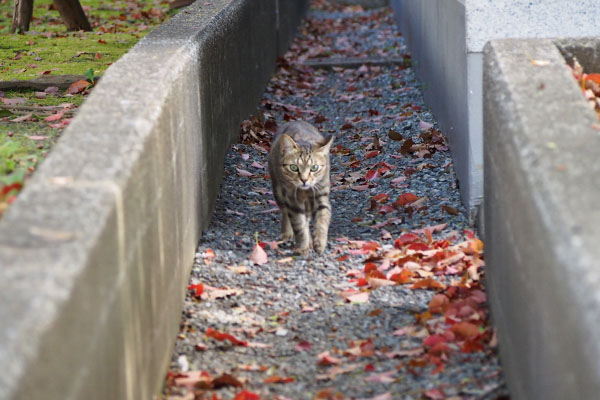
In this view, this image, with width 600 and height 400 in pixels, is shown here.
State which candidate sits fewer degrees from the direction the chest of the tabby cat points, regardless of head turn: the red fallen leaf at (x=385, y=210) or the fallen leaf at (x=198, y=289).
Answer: the fallen leaf

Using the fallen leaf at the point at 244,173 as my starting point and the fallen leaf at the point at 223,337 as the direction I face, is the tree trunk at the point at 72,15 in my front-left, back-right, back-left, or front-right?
back-right

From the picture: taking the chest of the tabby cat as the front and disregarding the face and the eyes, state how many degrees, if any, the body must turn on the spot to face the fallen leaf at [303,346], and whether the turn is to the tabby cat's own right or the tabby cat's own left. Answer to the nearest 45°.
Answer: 0° — it already faces it

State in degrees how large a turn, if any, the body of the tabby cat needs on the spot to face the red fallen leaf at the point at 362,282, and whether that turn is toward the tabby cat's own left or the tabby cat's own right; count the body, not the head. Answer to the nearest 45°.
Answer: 0° — it already faces it

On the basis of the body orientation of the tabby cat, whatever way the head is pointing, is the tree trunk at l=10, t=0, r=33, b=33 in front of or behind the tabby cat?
behind

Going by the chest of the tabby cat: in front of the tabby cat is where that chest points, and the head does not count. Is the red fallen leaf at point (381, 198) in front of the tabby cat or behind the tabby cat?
behind

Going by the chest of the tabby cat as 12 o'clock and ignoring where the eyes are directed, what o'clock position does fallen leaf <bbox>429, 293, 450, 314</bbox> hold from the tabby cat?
The fallen leaf is roughly at 11 o'clock from the tabby cat.

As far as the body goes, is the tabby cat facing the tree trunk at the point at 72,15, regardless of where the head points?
no

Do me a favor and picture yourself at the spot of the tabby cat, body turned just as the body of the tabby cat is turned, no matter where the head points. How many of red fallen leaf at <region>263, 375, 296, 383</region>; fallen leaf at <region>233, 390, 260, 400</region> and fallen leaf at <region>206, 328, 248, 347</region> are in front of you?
3

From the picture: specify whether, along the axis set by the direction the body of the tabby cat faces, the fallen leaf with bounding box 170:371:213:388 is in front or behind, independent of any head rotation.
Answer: in front

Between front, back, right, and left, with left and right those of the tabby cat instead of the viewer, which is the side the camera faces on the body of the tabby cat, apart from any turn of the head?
front

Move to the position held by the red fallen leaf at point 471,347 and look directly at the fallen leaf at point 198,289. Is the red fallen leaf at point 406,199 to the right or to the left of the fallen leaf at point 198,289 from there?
right

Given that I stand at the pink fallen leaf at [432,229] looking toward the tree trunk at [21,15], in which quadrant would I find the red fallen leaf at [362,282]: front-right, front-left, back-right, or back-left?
back-left

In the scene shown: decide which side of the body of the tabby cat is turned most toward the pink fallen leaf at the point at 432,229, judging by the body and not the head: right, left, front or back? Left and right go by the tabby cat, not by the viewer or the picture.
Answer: left

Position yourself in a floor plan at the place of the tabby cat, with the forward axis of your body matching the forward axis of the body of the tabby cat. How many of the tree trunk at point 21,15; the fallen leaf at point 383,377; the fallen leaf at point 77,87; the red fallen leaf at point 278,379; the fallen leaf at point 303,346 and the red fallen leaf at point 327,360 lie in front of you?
4

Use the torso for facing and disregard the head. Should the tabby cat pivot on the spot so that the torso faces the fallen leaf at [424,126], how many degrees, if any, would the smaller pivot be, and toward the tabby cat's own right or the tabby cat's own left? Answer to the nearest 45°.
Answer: approximately 135° to the tabby cat's own left

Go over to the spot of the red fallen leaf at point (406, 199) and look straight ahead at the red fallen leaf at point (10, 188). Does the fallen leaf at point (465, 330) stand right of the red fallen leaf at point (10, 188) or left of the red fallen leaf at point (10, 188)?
left

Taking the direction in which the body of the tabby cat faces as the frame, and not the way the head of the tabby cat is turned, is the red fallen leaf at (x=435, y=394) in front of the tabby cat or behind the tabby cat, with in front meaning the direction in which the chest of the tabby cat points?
in front

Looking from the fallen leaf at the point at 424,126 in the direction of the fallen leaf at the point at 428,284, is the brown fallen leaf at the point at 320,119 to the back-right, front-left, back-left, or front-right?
back-right

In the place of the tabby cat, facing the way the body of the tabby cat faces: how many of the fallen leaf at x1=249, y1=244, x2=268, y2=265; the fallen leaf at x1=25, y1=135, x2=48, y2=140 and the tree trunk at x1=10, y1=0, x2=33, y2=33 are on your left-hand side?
0

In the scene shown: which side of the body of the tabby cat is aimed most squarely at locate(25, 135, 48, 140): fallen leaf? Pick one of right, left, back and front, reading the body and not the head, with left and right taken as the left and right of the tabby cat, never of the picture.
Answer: right

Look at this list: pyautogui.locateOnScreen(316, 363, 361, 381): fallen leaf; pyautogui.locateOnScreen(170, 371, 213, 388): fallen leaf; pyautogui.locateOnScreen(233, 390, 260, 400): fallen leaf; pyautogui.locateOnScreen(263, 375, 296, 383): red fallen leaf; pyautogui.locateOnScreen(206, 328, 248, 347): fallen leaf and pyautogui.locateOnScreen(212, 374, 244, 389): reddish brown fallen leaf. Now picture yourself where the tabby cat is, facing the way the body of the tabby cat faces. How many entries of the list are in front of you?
6

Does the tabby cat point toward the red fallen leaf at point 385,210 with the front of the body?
no
